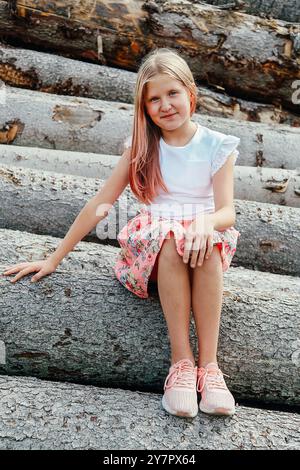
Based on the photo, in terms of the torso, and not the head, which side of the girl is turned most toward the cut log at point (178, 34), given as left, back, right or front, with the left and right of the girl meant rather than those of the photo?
back

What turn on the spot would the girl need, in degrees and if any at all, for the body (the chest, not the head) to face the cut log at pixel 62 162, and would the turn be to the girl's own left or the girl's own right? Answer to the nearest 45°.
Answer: approximately 135° to the girl's own right

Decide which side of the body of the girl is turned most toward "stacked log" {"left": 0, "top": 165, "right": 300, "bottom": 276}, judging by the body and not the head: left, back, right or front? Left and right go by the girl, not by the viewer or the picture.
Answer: back

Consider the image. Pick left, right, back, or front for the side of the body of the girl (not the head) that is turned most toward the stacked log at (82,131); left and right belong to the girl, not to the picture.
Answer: back

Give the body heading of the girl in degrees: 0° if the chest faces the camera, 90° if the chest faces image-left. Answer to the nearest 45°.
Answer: approximately 0°

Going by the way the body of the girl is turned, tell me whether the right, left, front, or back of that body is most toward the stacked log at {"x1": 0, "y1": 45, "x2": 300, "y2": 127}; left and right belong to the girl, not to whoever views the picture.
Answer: back
